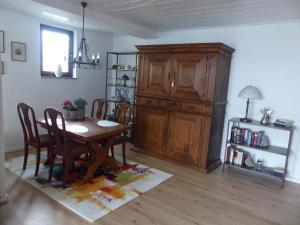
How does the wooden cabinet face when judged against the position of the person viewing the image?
facing the viewer and to the left of the viewer

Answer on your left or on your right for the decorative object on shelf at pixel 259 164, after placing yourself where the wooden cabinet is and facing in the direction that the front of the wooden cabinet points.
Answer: on your left

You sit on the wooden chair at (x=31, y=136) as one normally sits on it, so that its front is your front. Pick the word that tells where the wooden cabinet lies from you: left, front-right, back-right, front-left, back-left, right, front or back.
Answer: front-right

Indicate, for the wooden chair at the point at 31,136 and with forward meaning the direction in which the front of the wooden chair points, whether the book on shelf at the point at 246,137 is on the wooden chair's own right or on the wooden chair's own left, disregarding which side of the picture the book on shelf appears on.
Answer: on the wooden chair's own right

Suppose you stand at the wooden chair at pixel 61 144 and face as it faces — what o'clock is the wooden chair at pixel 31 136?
the wooden chair at pixel 31 136 is roughly at 9 o'clock from the wooden chair at pixel 61 144.

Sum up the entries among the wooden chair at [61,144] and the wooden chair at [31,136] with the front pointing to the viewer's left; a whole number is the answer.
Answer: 0

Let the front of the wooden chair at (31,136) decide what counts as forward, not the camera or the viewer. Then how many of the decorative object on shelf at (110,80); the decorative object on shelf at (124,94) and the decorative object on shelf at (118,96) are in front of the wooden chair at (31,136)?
3

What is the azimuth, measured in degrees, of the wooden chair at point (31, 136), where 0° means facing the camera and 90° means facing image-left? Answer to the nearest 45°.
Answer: approximately 225°

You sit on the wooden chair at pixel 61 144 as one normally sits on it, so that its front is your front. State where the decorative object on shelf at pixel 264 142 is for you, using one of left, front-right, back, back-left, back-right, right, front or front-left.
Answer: front-right

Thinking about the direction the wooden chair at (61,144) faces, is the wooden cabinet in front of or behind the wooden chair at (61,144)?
in front

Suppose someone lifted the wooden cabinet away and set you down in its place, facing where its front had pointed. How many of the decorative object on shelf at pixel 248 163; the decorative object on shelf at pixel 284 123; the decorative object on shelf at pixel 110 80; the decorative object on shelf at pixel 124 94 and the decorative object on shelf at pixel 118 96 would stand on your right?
3
